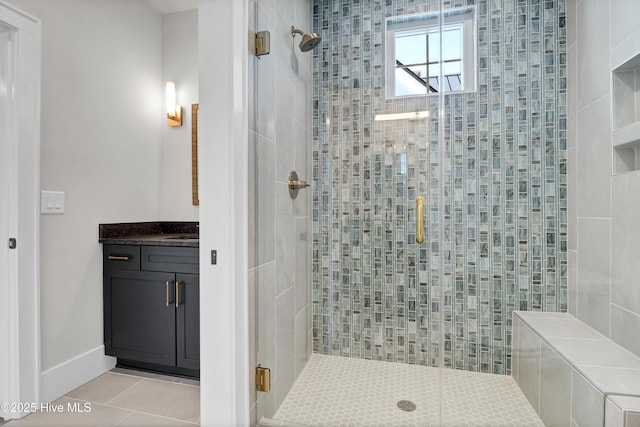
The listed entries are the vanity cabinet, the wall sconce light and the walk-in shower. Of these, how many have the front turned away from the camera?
0

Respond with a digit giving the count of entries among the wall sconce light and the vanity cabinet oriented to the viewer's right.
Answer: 0

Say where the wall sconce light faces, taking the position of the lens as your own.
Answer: facing the viewer and to the left of the viewer

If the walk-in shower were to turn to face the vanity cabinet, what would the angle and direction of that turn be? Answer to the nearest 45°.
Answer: approximately 90° to its right

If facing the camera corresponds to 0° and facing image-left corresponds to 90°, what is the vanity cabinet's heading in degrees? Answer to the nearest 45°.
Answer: approximately 45°

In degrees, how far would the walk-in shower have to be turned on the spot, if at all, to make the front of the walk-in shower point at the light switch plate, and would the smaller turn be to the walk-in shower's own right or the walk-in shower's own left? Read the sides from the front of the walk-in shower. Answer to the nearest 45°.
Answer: approximately 90° to the walk-in shower's own right

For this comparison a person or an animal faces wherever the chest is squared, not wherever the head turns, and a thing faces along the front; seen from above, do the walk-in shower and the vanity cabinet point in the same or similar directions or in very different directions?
same or similar directions

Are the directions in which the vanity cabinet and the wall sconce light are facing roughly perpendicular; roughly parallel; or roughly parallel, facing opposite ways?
roughly parallel

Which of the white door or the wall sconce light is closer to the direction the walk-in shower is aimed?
the white door

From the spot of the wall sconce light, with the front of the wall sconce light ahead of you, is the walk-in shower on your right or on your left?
on your left

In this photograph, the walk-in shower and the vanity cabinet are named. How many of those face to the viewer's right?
0

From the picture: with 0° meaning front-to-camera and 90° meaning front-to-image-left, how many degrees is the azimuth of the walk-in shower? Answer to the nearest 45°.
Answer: approximately 0°
